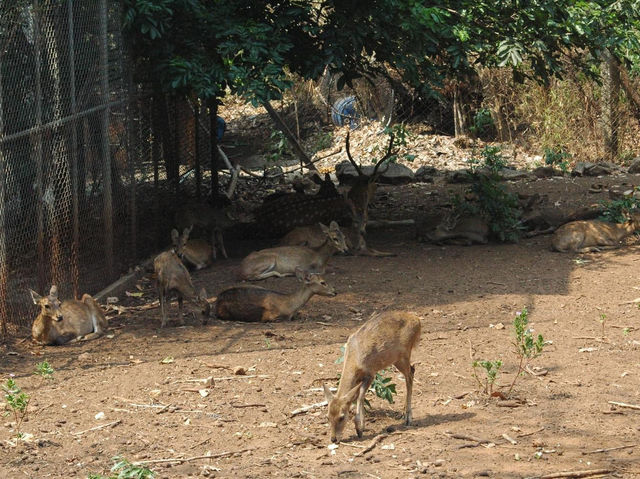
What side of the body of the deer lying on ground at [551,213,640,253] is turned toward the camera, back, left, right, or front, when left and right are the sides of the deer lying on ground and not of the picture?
right

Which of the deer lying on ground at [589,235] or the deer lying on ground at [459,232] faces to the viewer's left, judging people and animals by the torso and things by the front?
the deer lying on ground at [459,232]

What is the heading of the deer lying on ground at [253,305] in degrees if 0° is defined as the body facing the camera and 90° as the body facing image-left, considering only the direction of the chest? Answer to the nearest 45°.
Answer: approximately 270°

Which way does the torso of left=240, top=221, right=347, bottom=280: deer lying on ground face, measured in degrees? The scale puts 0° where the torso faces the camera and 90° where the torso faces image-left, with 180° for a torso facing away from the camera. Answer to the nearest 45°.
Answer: approximately 270°

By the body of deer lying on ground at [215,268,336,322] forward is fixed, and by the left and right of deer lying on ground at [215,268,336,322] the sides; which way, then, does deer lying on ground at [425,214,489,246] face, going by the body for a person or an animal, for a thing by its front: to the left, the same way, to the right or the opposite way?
the opposite way

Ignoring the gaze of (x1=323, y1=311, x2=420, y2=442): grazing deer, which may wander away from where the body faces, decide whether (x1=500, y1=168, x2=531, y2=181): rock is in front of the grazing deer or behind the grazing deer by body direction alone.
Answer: behind

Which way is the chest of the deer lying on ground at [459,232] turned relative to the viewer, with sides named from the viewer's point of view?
facing to the left of the viewer

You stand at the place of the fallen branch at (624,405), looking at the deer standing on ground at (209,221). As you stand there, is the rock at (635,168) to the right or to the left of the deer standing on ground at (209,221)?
right

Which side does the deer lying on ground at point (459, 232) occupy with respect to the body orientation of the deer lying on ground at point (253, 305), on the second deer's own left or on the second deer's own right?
on the second deer's own left

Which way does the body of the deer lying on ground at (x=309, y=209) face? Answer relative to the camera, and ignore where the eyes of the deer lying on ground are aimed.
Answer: to the viewer's right

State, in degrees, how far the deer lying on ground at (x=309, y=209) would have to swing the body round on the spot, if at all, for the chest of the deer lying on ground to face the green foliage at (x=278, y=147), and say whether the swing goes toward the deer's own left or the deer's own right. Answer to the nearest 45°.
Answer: approximately 90° to the deer's own left

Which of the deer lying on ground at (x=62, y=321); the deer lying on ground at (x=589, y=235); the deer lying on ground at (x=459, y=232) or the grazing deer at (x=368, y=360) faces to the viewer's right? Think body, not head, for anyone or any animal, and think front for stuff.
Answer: the deer lying on ground at (x=589, y=235)

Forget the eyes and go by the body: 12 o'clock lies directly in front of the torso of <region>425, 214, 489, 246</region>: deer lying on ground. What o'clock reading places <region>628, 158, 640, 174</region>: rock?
The rock is roughly at 4 o'clock from the deer lying on ground.
